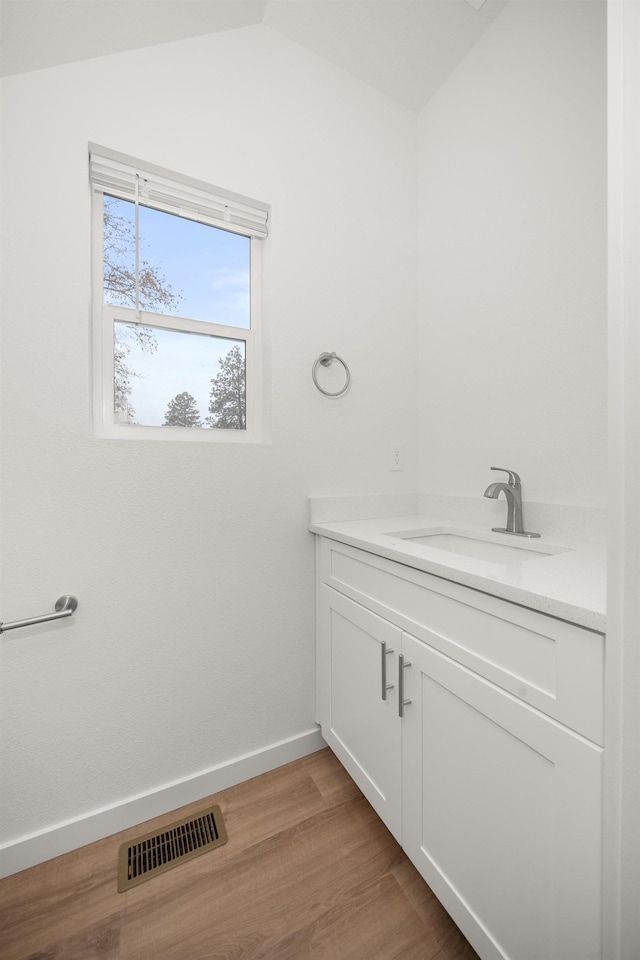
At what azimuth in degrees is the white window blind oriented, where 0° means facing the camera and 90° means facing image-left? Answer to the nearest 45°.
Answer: approximately 315°

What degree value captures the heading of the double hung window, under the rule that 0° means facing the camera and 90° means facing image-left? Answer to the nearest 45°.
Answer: approximately 315°

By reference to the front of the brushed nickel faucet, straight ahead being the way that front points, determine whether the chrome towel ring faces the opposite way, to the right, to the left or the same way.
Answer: to the left

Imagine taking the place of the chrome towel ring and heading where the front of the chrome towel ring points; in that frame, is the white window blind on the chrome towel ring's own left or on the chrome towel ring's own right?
on the chrome towel ring's own right

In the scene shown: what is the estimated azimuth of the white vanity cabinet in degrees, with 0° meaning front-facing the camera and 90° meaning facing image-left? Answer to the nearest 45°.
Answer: approximately 45°
